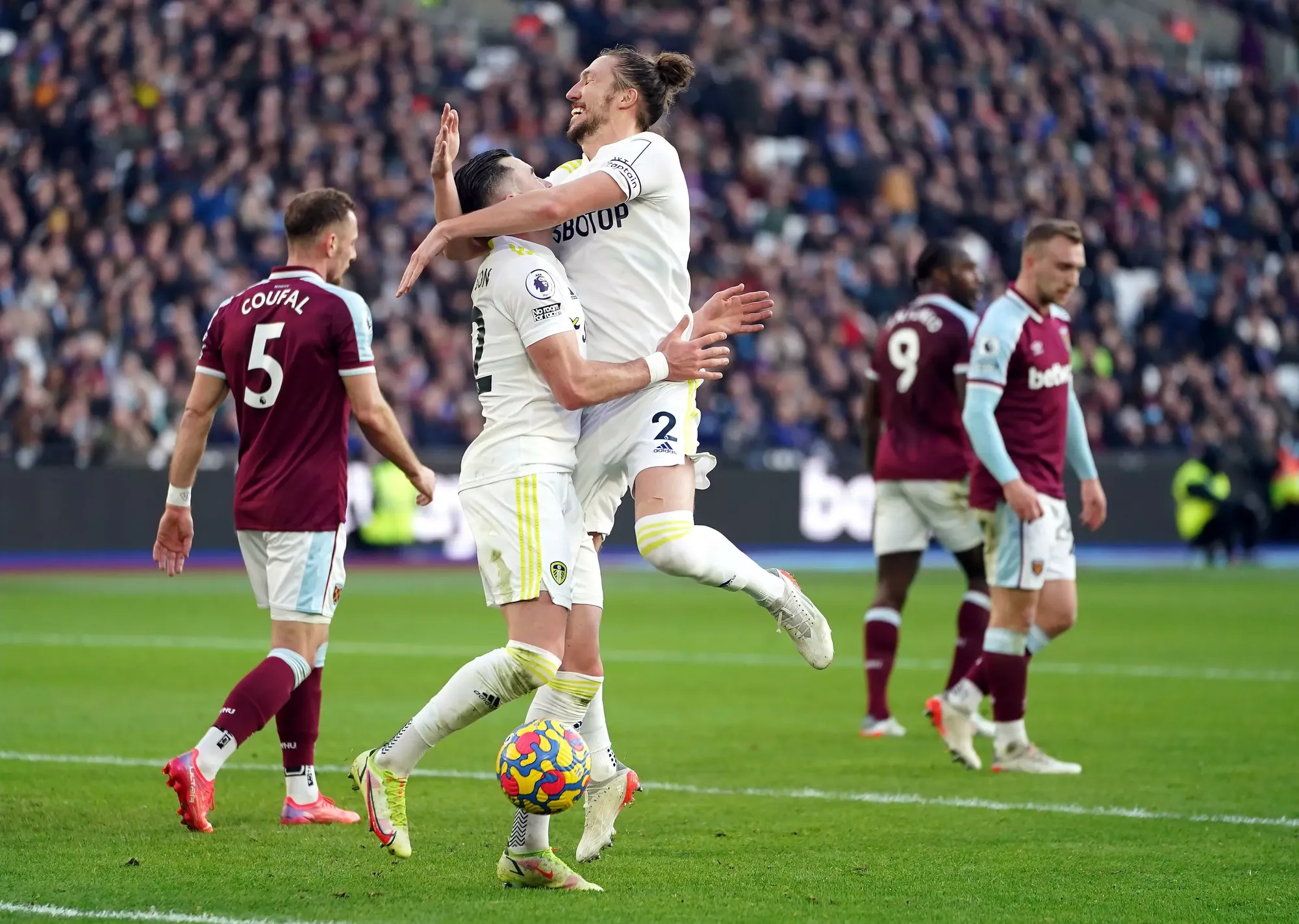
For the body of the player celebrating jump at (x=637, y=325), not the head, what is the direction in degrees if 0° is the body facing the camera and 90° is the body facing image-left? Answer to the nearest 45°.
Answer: approximately 45°
